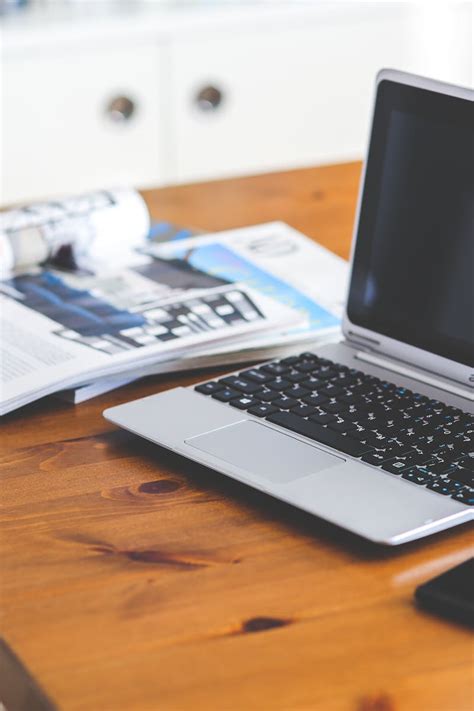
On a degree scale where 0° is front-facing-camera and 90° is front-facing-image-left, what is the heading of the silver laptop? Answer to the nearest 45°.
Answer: approximately 45°
